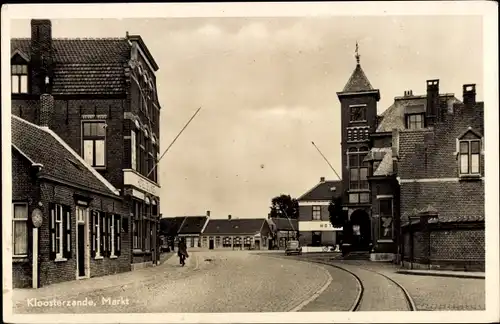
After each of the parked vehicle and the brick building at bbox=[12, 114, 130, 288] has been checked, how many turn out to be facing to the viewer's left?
0

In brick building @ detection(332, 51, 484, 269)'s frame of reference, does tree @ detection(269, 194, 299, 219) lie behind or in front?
behind

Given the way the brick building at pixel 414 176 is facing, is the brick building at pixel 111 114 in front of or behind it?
in front

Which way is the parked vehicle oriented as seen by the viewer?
toward the camera

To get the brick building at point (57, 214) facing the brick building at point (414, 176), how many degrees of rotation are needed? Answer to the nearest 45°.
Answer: approximately 45° to its left

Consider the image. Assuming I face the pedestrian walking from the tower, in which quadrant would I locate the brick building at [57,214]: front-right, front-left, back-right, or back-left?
front-left

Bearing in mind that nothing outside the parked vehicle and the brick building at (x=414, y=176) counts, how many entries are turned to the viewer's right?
0

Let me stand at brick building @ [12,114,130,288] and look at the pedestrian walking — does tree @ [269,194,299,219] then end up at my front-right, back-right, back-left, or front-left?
front-right

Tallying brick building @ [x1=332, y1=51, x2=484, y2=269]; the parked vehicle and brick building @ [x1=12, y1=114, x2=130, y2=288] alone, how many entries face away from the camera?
0

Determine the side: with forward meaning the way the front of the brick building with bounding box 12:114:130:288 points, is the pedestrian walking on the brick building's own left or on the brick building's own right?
on the brick building's own left
